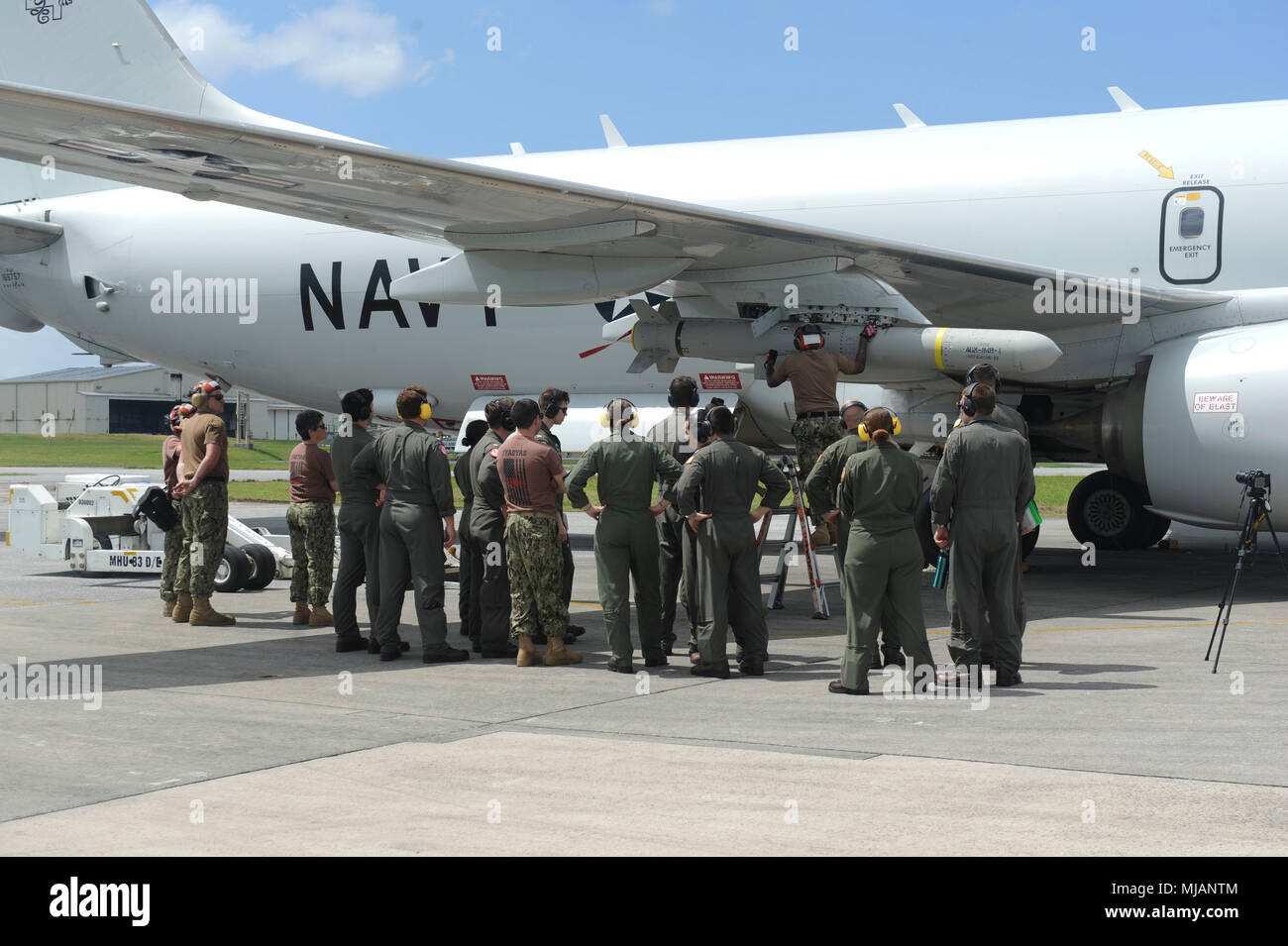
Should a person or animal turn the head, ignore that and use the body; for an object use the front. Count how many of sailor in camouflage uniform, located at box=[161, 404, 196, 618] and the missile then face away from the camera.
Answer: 0

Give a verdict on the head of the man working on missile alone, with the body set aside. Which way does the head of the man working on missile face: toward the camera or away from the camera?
away from the camera

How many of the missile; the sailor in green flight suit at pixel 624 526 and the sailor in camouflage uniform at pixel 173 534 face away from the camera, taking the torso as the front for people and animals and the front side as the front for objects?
1

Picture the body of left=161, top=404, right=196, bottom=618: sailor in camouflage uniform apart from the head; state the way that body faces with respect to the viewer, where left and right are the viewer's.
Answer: facing to the right of the viewer

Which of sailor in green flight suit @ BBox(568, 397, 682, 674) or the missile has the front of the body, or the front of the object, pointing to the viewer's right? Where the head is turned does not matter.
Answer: the missile

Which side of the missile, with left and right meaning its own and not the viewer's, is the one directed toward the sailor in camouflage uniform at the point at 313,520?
back

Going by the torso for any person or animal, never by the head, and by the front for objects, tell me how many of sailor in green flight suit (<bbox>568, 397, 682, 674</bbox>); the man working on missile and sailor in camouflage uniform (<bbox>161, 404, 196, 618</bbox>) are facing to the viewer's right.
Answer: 1

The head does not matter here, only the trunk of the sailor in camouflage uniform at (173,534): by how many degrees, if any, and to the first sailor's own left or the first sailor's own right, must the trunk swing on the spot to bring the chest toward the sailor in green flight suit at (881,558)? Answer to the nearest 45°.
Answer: approximately 45° to the first sailor's own right

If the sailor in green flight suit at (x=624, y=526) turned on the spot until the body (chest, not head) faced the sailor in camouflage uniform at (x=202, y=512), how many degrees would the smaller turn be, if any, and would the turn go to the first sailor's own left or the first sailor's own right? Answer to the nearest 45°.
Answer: approximately 45° to the first sailor's own left

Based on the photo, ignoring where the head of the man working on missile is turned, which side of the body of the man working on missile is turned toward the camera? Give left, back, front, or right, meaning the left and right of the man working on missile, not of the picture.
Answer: back

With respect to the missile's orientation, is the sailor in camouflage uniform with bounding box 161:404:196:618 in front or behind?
behind

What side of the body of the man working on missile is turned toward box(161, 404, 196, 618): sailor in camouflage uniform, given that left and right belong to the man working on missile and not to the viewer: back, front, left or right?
left

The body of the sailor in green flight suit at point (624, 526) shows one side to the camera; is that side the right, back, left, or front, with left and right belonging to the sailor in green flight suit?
back

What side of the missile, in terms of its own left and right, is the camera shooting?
right
